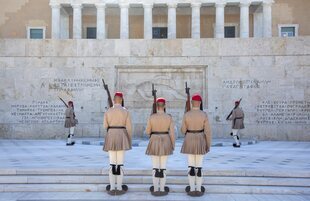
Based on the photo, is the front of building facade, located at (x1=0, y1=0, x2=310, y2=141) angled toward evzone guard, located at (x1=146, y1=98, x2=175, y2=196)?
yes

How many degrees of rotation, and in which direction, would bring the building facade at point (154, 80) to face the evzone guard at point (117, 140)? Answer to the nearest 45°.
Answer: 0° — it already faces them

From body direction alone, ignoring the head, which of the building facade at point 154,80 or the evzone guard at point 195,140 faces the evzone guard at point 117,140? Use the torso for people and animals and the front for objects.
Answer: the building facade

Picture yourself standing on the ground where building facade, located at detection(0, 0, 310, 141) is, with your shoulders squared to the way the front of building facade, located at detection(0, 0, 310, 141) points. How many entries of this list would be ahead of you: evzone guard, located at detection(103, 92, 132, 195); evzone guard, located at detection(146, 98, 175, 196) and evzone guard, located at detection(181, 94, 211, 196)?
3
